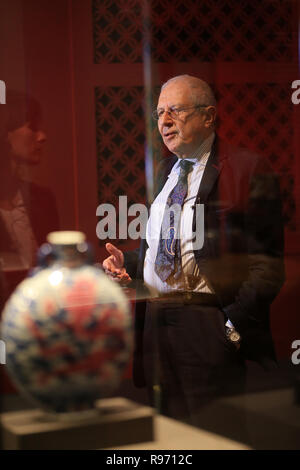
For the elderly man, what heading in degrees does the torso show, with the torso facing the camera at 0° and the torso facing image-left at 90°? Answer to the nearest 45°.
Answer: approximately 45°

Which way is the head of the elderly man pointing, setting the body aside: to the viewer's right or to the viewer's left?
to the viewer's left
